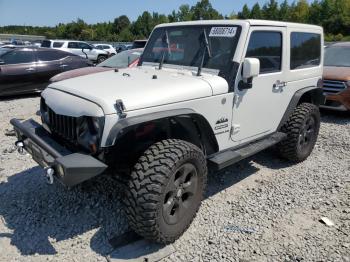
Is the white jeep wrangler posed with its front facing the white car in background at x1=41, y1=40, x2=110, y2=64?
no

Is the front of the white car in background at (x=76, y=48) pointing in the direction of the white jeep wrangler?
no

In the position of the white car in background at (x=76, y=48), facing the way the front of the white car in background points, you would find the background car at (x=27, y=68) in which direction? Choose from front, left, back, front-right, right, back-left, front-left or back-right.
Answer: right

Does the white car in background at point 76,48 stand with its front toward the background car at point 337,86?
no

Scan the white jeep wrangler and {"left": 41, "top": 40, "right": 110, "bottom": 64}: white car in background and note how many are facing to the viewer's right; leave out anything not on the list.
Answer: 1

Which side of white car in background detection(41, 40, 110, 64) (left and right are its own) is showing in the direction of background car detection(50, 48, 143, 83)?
right

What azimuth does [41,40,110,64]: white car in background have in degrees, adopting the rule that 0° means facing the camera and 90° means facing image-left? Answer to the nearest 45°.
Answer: approximately 270°

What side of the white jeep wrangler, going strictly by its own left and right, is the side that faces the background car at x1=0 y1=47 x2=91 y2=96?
right

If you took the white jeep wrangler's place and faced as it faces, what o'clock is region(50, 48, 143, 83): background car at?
The background car is roughly at 4 o'clock from the white jeep wrangler.

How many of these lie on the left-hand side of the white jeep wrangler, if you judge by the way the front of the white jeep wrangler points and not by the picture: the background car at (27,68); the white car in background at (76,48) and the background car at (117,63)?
0

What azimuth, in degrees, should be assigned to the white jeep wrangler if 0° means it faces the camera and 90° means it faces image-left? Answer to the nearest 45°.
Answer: approximately 45°

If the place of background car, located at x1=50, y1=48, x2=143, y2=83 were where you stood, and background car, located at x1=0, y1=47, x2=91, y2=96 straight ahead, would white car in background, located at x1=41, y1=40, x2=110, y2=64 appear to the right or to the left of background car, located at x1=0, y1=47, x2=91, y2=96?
right

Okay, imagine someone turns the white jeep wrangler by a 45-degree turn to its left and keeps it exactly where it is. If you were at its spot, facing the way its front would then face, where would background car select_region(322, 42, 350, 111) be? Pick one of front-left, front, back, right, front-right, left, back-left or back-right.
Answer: back-left
